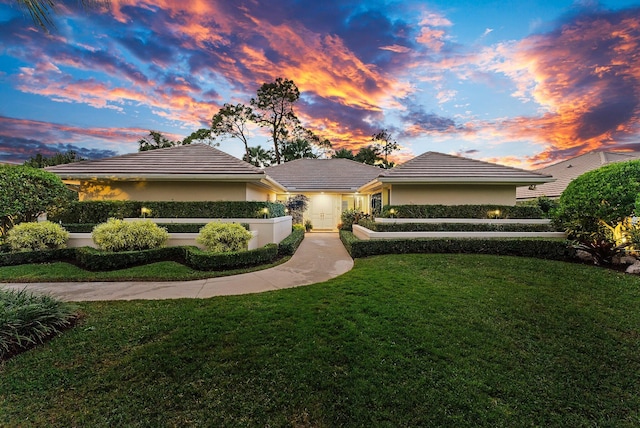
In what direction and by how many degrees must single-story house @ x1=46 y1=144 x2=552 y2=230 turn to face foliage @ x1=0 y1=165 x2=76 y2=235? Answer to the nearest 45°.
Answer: approximately 45° to its right

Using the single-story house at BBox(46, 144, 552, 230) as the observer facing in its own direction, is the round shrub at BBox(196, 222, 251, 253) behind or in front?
in front

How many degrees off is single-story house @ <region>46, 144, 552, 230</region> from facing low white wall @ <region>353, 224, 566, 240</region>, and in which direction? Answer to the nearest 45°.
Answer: approximately 90° to its left

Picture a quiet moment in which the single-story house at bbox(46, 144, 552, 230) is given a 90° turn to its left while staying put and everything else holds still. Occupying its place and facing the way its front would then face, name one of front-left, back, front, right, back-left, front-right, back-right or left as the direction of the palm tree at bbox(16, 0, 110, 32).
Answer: right

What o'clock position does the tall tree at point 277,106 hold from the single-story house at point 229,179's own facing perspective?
The tall tree is roughly at 6 o'clock from the single-story house.

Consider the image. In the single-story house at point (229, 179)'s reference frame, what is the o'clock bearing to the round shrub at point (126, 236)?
The round shrub is roughly at 1 o'clock from the single-story house.

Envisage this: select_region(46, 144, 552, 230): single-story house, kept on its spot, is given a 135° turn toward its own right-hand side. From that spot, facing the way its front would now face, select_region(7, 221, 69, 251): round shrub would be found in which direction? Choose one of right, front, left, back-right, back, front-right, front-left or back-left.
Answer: left

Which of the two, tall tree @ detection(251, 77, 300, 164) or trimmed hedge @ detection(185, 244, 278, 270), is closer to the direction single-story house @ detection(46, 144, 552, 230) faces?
the trimmed hedge

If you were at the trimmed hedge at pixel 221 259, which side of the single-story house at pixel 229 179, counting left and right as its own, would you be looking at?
front

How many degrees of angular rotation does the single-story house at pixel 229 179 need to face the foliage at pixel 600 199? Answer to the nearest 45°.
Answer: approximately 45° to its left

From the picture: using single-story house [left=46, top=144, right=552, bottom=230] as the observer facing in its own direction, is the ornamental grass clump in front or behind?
in front

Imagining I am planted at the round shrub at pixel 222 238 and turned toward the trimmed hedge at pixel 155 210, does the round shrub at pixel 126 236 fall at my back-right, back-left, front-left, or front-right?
front-left

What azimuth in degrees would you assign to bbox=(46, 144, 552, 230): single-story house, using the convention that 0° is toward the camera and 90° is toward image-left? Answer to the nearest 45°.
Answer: approximately 0°
